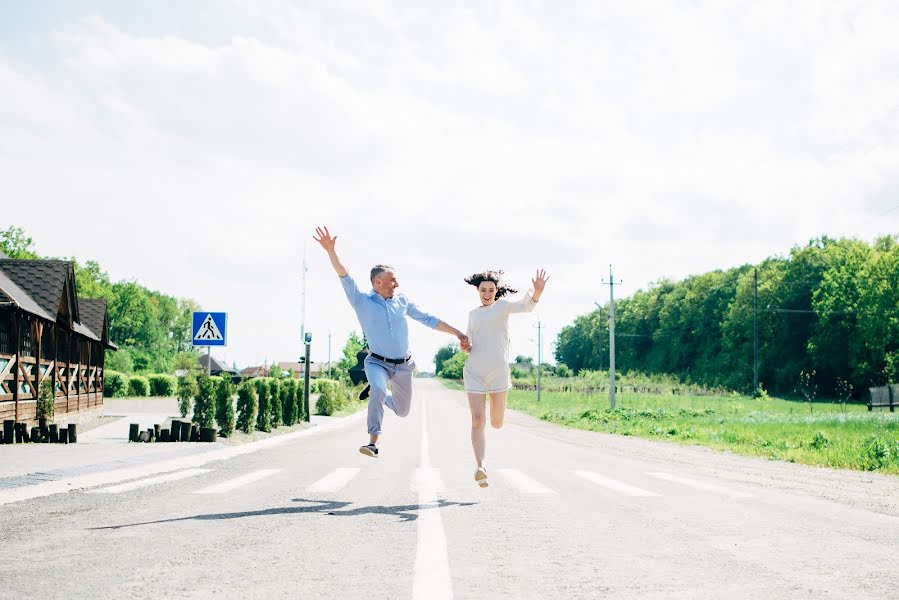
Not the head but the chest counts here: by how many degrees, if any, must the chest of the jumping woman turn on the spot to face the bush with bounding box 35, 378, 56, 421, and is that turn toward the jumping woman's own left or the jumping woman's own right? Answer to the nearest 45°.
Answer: approximately 135° to the jumping woman's own right

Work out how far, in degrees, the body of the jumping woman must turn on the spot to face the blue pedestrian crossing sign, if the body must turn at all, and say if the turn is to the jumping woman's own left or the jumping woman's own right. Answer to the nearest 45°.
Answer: approximately 135° to the jumping woman's own right

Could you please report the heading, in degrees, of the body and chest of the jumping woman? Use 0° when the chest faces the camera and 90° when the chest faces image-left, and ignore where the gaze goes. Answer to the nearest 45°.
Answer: approximately 0°

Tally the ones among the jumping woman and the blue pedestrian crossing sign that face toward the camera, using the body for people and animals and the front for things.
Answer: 2

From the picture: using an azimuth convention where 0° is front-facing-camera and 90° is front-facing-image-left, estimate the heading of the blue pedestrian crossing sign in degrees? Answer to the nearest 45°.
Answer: approximately 0°

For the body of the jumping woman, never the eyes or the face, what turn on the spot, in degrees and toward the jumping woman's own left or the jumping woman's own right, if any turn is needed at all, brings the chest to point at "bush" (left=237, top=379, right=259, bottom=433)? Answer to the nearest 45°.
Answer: approximately 135° to the jumping woman's own right

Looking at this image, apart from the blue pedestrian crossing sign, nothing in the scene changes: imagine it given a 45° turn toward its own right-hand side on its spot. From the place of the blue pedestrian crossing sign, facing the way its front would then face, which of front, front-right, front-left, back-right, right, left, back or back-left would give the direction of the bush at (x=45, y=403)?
right

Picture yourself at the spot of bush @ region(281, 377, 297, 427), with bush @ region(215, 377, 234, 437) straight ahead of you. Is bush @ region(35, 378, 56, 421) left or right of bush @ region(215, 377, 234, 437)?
right

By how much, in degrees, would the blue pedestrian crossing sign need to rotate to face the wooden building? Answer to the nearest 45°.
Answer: approximately 135° to its right
